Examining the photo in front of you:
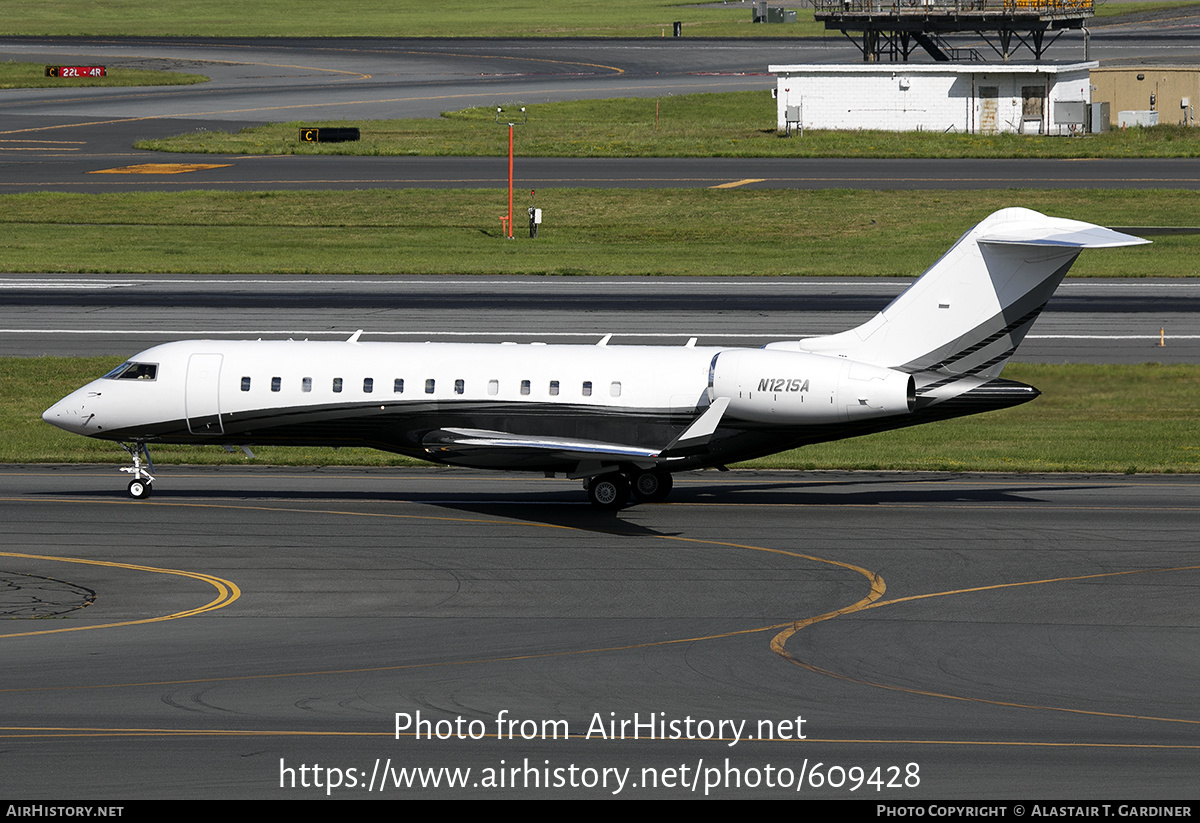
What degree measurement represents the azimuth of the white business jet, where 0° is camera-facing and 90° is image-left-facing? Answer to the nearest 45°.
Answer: approximately 90°
